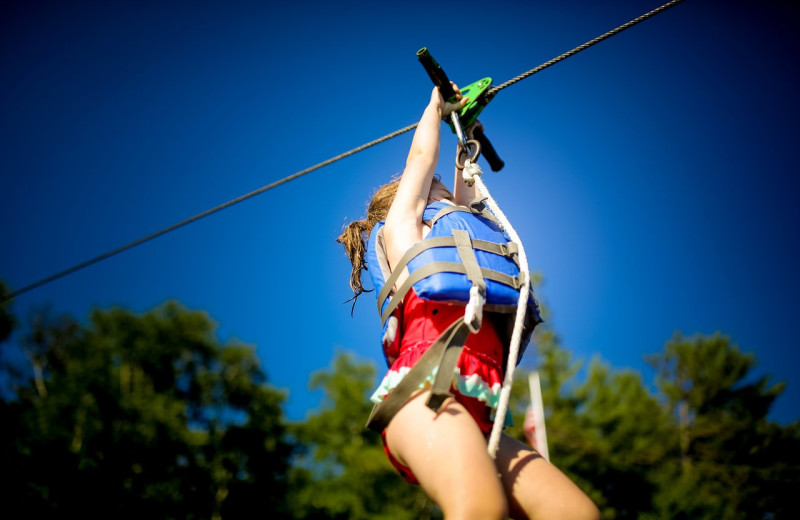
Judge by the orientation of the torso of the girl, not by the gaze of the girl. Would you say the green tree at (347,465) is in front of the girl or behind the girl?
behind

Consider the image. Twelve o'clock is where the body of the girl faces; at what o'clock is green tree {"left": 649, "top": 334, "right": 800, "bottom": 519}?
The green tree is roughly at 8 o'clock from the girl.

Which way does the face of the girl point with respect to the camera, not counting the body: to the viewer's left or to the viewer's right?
to the viewer's right

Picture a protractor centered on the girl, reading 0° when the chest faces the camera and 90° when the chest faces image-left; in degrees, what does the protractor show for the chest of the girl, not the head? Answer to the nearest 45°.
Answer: approximately 315°

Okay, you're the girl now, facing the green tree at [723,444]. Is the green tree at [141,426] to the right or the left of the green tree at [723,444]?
left

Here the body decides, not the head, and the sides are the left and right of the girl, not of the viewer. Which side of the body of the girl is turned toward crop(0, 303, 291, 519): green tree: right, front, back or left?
back
